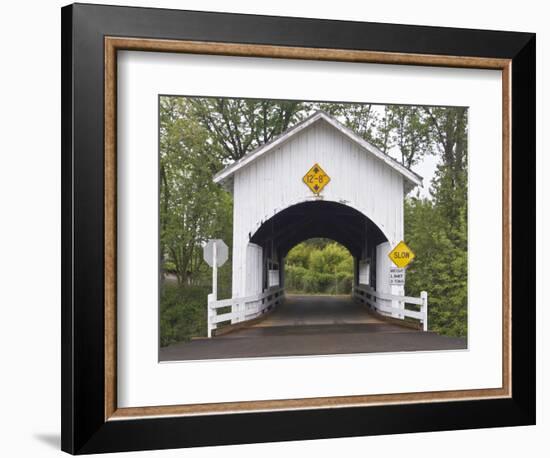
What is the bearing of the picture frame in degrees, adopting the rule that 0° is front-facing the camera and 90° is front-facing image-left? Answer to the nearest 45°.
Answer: approximately 315°
